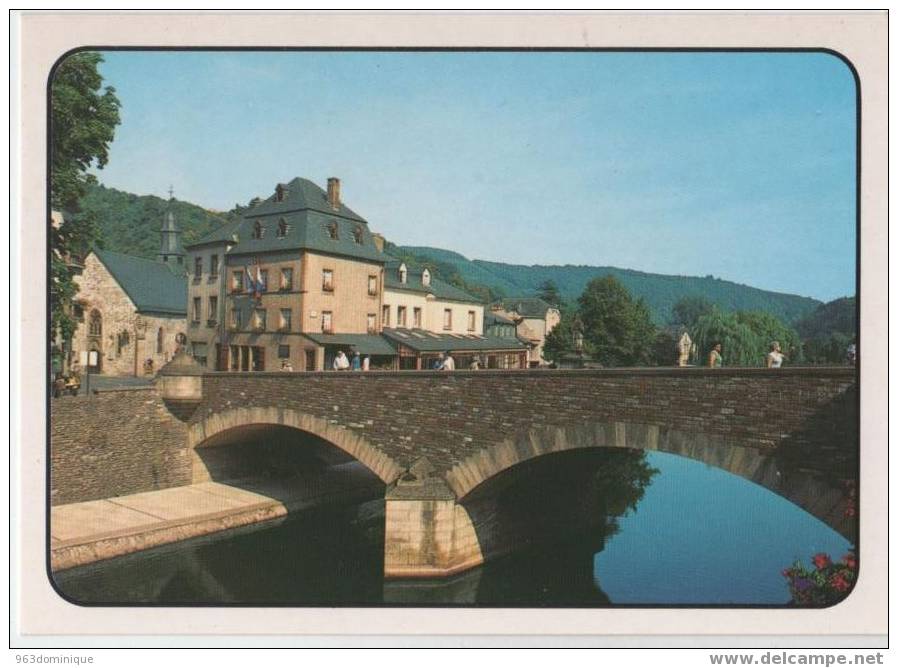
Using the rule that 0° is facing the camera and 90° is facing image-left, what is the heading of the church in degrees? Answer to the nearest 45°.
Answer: approximately 45°

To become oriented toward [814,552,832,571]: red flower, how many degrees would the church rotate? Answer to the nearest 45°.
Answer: approximately 45° to its left

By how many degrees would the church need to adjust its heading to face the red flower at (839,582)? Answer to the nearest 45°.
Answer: approximately 45° to its left

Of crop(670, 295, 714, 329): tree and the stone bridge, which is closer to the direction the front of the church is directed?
the stone bridge

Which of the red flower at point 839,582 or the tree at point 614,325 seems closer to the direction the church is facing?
the red flower

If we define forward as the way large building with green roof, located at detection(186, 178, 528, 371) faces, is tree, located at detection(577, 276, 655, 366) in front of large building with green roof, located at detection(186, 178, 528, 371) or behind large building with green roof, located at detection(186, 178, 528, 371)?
behind

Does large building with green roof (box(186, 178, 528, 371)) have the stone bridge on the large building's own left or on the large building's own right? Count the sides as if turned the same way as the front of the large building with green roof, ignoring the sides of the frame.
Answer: on the large building's own left

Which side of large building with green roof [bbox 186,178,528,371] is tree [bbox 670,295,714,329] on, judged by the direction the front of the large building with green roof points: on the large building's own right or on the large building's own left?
on the large building's own left

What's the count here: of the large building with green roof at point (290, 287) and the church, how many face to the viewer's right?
0

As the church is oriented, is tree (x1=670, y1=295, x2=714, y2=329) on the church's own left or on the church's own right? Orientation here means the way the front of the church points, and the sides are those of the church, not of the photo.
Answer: on the church's own left
